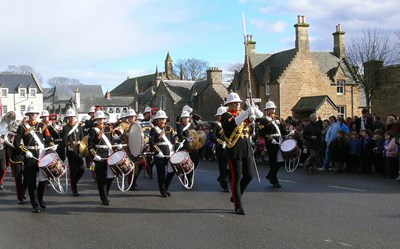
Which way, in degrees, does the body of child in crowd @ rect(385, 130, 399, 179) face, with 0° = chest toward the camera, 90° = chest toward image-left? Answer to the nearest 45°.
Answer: approximately 90°

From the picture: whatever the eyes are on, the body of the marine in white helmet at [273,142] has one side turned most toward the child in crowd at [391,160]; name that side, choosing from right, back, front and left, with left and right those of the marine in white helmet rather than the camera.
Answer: left

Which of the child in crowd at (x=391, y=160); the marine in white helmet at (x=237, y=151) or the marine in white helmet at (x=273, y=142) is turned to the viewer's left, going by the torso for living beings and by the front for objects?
the child in crowd

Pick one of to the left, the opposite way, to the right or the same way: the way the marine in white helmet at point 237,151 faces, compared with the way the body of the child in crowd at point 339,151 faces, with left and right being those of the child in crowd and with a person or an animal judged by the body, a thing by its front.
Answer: to the left

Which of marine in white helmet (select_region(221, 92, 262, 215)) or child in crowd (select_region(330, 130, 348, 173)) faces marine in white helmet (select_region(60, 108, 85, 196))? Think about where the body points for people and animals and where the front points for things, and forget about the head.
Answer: the child in crowd

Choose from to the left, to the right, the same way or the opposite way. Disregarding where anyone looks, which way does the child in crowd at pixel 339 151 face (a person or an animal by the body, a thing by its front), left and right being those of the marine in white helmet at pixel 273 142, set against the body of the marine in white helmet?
to the right

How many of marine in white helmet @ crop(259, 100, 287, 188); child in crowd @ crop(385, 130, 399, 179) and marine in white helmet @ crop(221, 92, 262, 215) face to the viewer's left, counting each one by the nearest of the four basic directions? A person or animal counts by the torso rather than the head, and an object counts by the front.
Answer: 1

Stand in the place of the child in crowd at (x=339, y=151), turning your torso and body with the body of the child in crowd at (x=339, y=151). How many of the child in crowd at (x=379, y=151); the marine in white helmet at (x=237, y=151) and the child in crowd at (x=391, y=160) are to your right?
0

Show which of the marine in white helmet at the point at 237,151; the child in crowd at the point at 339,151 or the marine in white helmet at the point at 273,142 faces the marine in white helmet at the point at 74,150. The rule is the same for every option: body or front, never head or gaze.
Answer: the child in crowd

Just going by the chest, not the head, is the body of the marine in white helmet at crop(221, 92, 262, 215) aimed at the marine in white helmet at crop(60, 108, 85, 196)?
no

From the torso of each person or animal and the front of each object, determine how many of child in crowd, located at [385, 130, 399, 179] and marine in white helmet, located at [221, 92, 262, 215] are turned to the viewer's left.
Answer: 1

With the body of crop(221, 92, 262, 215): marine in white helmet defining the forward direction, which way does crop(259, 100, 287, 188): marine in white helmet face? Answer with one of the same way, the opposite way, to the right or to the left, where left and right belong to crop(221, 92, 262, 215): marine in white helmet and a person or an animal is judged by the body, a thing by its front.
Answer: the same way

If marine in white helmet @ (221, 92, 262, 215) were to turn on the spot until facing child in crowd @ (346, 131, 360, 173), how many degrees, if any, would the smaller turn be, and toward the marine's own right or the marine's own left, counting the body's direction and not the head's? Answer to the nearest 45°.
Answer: approximately 90° to the marine's own left

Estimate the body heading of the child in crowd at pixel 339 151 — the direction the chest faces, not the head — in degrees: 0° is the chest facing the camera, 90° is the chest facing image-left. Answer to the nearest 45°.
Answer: approximately 45°
